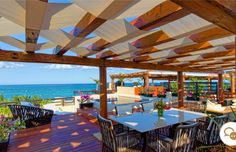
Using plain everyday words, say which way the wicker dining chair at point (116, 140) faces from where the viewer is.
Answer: facing away from the viewer and to the right of the viewer

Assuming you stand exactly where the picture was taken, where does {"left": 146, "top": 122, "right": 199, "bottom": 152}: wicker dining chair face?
facing away from the viewer and to the left of the viewer

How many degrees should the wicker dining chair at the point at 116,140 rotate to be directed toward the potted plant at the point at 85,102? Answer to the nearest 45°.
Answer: approximately 45° to its left

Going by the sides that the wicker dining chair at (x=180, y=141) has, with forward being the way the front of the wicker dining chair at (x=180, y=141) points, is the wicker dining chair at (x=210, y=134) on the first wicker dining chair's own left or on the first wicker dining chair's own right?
on the first wicker dining chair's own right

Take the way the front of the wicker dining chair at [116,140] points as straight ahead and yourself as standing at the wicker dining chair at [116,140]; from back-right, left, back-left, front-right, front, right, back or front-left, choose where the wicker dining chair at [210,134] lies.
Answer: front-right

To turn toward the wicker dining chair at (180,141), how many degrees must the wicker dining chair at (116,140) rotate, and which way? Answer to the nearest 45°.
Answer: approximately 45° to its right

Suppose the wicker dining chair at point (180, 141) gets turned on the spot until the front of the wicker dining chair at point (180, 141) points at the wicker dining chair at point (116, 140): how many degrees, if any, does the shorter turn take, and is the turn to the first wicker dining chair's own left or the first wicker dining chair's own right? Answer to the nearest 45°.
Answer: approximately 45° to the first wicker dining chair's own left
